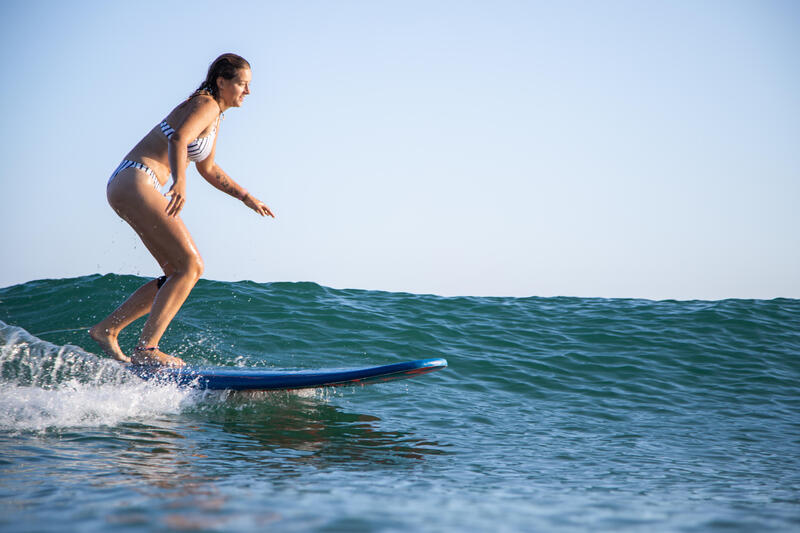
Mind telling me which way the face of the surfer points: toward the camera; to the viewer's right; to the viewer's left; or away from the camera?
to the viewer's right

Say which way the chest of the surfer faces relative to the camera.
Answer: to the viewer's right

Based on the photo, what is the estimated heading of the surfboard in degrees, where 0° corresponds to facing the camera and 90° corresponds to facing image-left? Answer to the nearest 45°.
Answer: approximately 270°
